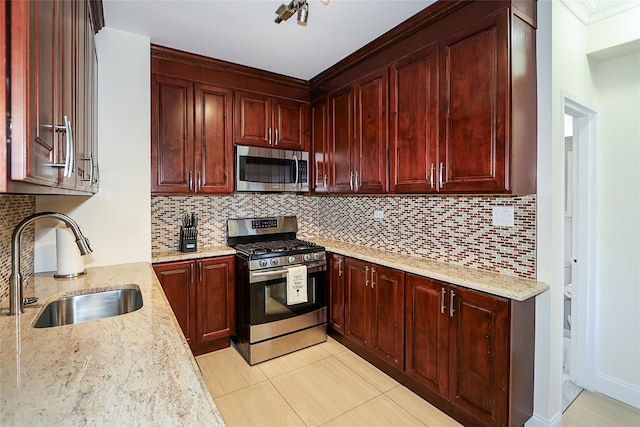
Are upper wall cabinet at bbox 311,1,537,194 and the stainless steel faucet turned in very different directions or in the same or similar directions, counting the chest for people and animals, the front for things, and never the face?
very different directions

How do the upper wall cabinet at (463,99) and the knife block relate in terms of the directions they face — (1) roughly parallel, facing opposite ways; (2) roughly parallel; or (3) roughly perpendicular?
roughly perpendicular

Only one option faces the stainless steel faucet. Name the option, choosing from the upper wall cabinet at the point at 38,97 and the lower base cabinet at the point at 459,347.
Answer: the lower base cabinet

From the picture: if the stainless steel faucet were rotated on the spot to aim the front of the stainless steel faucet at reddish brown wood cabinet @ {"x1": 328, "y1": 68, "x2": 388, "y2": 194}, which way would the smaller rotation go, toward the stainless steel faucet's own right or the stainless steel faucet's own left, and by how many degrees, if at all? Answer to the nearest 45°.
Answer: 0° — it already faces it

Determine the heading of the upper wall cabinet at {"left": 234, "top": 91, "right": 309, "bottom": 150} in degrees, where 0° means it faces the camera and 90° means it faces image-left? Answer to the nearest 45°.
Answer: approximately 315°

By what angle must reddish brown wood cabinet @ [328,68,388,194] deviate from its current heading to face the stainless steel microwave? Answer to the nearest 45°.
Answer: approximately 45° to its right

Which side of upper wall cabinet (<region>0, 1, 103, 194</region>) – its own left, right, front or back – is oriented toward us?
right

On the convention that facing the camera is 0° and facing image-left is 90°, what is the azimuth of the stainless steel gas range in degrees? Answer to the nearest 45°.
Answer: approximately 315°
